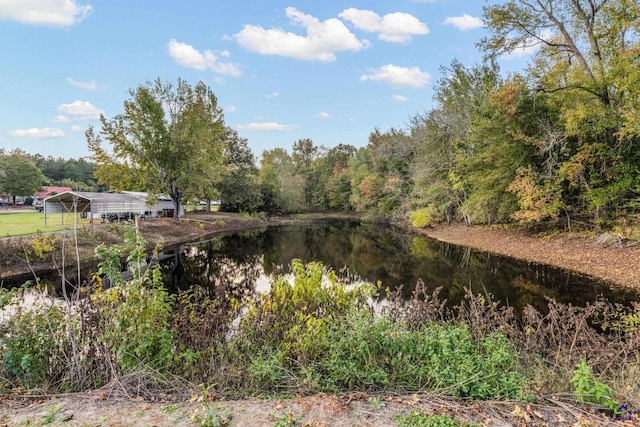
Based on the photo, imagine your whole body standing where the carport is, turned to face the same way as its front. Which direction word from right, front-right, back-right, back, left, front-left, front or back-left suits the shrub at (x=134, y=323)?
front-left

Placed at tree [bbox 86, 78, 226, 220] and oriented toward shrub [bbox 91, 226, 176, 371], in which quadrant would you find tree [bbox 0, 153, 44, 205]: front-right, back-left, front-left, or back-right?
back-right

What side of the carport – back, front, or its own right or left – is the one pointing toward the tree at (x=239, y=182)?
back

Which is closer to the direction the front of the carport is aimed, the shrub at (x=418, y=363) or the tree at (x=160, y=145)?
the shrub

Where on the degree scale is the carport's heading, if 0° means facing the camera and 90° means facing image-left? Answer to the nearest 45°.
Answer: approximately 45°

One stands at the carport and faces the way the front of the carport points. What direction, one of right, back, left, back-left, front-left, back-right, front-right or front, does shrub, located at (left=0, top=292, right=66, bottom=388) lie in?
front-left

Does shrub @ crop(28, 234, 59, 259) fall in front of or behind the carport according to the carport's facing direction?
in front
